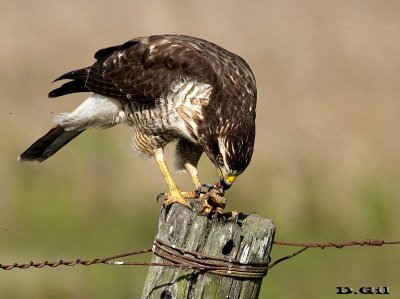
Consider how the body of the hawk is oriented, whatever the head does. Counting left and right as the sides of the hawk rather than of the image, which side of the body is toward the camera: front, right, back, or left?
right
